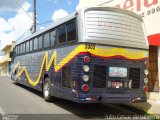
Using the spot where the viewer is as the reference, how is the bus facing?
facing away from the viewer and to the left of the viewer
